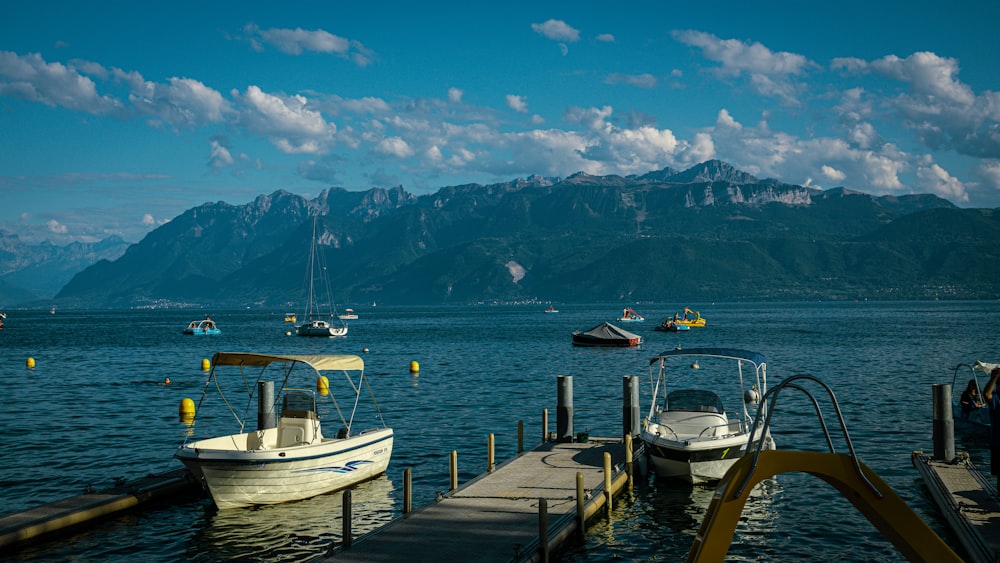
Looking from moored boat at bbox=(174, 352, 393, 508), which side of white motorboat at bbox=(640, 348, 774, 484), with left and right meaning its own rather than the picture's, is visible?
right

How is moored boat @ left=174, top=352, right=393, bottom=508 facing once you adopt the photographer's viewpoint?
facing the viewer and to the left of the viewer

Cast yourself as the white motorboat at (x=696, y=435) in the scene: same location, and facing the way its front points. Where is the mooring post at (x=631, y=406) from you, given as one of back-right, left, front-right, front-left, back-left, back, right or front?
back-right

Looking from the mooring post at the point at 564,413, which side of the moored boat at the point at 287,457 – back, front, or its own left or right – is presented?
back

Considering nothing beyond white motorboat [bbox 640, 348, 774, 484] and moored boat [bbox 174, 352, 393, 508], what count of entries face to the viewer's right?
0

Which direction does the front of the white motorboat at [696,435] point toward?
toward the camera

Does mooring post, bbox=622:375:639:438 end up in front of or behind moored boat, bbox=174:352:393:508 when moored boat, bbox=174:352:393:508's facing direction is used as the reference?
behind

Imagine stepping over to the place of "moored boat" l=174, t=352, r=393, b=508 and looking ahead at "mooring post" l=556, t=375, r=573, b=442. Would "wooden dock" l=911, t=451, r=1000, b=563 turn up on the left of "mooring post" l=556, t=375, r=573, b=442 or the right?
right

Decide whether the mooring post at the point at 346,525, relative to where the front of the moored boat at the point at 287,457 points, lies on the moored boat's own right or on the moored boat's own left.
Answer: on the moored boat's own left

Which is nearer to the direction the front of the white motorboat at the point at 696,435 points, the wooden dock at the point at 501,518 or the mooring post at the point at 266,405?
the wooden dock
